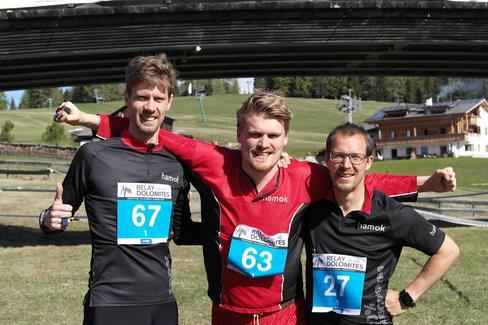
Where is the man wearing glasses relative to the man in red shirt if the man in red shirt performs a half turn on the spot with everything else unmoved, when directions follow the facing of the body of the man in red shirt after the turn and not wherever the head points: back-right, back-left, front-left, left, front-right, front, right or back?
right

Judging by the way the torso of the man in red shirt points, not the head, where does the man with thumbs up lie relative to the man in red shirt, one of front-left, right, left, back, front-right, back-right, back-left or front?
right

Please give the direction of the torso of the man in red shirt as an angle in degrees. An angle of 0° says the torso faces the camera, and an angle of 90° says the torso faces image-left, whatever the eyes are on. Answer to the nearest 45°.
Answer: approximately 0°
